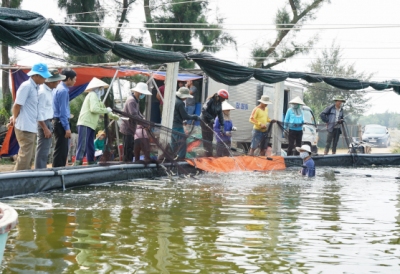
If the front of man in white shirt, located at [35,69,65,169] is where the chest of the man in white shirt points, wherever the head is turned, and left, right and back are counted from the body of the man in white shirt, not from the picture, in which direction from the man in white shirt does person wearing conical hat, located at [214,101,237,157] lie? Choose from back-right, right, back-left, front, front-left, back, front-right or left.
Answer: front-left

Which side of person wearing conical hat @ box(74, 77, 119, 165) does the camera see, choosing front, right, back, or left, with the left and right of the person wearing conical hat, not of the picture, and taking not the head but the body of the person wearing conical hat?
right

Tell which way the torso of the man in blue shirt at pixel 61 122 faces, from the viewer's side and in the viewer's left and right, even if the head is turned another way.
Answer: facing to the right of the viewer

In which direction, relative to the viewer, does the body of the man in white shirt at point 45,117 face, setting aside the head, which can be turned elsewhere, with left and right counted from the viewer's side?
facing to the right of the viewer

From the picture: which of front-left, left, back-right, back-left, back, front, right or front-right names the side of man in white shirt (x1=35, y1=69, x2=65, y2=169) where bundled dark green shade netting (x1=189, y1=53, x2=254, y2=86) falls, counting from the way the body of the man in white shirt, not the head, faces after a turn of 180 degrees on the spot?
back-right

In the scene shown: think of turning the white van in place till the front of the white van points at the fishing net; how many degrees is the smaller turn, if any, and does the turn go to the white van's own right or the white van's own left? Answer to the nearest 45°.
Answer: approximately 90° to the white van's own right

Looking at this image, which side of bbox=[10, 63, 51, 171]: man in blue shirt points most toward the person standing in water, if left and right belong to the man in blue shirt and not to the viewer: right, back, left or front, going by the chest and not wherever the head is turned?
front

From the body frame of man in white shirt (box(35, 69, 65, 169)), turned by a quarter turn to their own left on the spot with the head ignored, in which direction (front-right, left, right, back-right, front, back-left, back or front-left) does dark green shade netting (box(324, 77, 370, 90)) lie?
front-right

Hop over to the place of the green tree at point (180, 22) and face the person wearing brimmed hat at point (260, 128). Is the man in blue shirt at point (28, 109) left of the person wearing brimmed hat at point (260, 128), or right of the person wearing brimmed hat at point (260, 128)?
right

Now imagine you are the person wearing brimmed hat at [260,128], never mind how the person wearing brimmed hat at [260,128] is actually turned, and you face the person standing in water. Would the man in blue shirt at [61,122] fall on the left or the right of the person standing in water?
right

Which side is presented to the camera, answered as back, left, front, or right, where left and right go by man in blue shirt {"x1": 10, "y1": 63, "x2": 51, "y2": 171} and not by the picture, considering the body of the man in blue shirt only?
right

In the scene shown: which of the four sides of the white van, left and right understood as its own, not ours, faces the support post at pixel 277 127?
right

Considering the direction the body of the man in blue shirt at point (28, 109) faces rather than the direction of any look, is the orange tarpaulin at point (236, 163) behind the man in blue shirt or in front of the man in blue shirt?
in front
